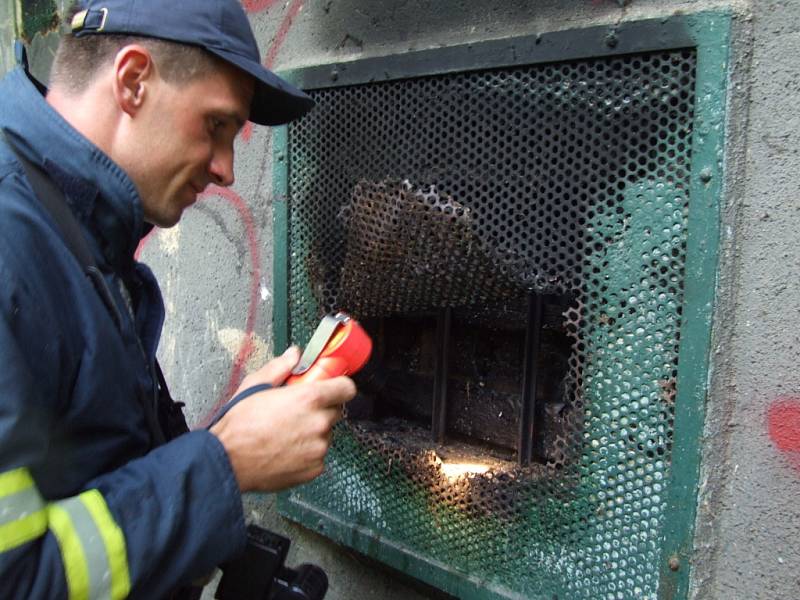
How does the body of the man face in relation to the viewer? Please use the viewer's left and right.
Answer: facing to the right of the viewer

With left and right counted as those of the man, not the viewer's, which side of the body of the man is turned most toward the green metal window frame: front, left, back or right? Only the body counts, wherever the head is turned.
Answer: front

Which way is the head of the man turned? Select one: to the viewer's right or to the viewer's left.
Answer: to the viewer's right
